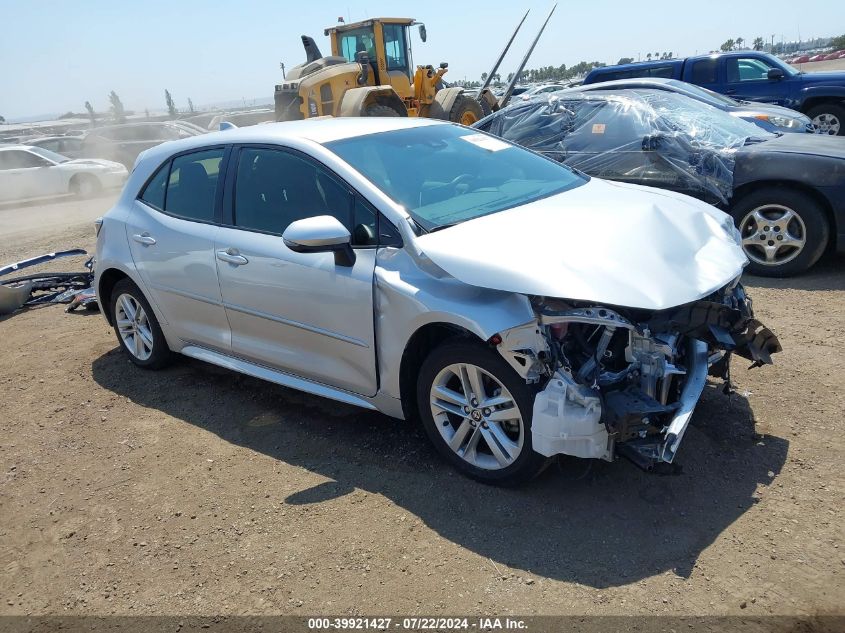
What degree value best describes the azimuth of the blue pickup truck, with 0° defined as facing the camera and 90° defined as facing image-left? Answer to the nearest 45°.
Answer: approximately 270°

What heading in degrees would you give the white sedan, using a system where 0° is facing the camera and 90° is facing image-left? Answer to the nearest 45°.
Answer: approximately 270°

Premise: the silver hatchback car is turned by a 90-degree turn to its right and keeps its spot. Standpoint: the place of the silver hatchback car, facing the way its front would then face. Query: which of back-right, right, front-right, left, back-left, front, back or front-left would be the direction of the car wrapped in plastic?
back

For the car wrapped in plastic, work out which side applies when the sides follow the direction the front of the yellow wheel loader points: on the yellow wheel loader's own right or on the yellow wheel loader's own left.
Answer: on the yellow wheel loader's own right

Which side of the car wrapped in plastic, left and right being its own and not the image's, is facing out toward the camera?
right

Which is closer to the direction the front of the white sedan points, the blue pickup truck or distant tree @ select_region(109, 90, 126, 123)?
the blue pickup truck

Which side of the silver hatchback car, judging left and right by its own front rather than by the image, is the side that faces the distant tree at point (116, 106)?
back

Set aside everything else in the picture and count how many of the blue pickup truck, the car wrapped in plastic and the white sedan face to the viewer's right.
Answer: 3

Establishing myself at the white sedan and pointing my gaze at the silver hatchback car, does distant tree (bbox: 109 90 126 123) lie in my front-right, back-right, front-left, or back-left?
back-left

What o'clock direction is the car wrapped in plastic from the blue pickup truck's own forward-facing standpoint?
The car wrapped in plastic is roughly at 3 o'clock from the blue pickup truck.

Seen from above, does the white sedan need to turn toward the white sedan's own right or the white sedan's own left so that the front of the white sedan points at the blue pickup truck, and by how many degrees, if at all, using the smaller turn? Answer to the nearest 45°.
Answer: approximately 45° to the white sedan's own right

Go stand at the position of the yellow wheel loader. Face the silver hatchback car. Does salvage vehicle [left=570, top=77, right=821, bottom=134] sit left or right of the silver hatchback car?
left

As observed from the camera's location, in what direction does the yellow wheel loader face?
facing away from the viewer and to the right of the viewer

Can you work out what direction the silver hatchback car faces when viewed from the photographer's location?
facing the viewer and to the right of the viewer

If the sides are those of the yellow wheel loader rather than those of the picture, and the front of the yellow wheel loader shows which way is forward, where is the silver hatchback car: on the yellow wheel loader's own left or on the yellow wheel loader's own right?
on the yellow wheel loader's own right
